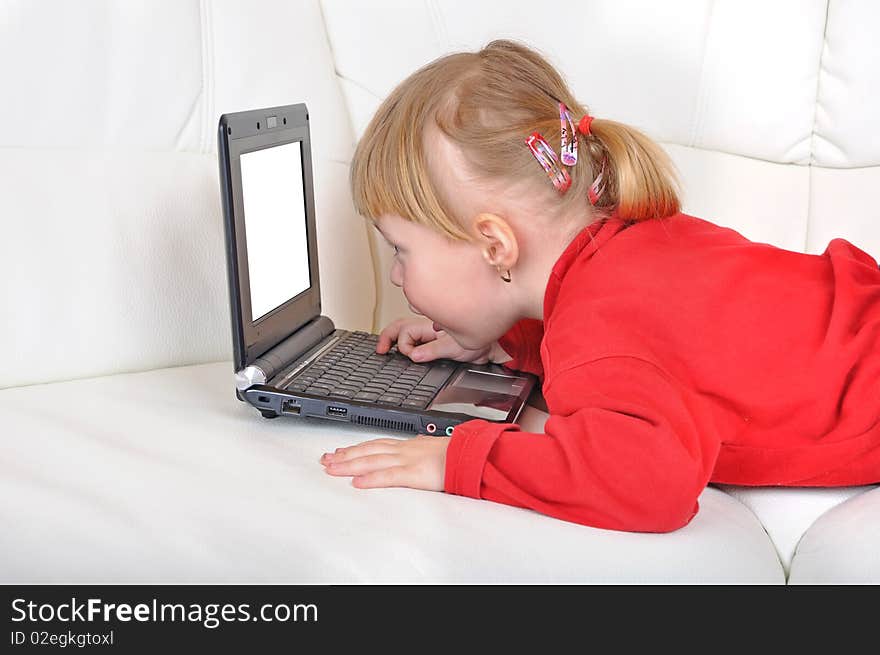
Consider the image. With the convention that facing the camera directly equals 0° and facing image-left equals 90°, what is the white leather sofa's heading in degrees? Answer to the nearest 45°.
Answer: approximately 0°

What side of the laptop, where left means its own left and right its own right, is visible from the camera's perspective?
right
